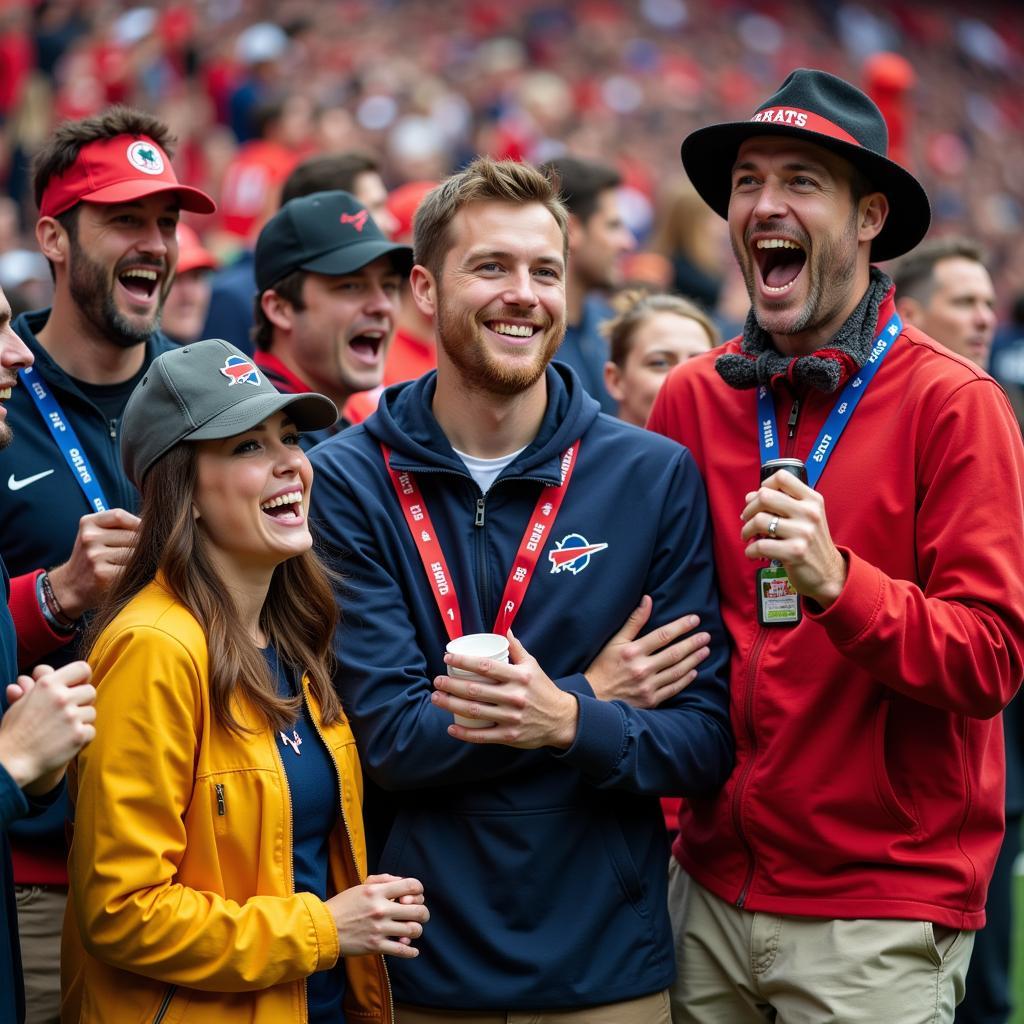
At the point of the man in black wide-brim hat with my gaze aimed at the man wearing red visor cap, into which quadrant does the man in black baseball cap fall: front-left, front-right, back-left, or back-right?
front-right

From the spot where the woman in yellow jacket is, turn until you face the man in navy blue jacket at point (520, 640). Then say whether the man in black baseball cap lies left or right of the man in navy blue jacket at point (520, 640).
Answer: left

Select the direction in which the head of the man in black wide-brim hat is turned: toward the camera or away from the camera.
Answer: toward the camera

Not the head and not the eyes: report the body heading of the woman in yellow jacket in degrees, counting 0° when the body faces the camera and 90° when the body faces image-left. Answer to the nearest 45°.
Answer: approximately 315°

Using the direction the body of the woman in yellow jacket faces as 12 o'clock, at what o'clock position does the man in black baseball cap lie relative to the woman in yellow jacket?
The man in black baseball cap is roughly at 8 o'clock from the woman in yellow jacket.

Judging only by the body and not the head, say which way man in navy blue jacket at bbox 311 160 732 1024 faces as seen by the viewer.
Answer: toward the camera

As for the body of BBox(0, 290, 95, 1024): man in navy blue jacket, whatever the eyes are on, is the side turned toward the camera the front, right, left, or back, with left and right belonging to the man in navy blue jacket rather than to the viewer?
right

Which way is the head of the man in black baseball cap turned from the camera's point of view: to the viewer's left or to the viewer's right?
to the viewer's right

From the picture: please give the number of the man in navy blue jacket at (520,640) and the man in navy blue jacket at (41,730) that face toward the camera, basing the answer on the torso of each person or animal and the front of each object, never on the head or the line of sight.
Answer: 1

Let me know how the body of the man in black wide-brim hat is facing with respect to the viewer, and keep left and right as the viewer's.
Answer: facing the viewer and to the left of the viewer

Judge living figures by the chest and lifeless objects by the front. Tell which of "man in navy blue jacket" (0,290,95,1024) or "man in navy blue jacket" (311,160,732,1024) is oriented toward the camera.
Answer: "man in navy blue jacket" (311,160,732,1024)

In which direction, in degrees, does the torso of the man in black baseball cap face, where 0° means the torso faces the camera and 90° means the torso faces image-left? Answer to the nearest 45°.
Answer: approximately 315°

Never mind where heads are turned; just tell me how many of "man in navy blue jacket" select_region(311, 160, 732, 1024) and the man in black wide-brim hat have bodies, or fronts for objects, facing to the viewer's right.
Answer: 0
